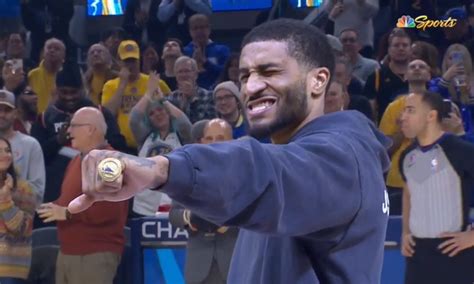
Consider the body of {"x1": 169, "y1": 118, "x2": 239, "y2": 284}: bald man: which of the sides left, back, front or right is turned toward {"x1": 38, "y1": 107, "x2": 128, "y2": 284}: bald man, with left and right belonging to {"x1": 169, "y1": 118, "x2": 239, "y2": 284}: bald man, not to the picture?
right

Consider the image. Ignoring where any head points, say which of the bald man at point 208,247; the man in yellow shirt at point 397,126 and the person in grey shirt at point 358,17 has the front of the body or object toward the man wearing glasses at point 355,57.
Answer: the person in grey shirt

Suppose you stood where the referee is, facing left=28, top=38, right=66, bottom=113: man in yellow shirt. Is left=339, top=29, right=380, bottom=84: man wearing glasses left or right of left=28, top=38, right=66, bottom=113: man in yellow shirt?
right

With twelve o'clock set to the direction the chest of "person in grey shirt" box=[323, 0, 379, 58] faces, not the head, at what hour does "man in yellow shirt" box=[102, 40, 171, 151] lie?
The man in yellow shirt is roughly at 2 o'clock from the person in grey shirt.

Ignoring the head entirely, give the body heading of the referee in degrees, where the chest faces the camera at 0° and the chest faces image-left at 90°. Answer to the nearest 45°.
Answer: approximately 45°

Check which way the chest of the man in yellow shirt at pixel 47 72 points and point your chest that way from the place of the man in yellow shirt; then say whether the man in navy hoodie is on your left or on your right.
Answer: on your left

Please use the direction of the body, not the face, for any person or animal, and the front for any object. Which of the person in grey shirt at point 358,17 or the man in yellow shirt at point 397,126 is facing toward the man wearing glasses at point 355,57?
the person in grey shirt

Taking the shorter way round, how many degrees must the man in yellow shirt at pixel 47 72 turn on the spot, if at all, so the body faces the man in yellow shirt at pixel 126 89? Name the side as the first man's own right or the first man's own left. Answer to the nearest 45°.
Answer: approximately 90° to the first man's own left

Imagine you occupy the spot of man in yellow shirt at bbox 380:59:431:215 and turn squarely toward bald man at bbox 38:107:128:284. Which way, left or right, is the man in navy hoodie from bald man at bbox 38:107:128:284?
left

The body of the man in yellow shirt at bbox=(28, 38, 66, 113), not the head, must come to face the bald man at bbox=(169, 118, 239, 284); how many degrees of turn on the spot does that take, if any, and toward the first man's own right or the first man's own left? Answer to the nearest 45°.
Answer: approximately 45° to the first man's own left
